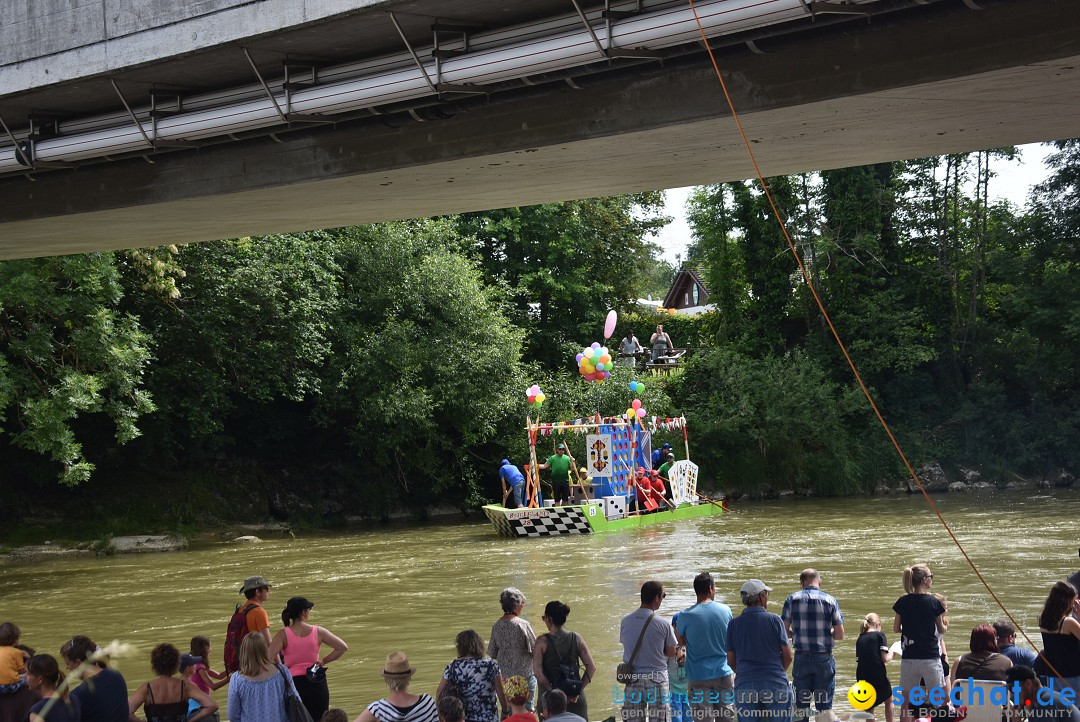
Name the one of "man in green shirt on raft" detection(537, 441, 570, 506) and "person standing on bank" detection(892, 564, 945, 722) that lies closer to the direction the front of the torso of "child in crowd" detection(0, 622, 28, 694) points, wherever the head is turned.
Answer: the man in green shirt on raft

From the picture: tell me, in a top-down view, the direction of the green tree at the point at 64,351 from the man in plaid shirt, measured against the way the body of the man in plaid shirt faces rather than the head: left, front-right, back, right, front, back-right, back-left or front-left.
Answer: front-left

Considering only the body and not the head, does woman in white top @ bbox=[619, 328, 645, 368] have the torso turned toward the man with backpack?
yes

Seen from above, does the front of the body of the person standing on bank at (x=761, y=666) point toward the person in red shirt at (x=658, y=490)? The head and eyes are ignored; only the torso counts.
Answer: yes

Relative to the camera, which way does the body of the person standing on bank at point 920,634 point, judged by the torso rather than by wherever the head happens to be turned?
away from the camera

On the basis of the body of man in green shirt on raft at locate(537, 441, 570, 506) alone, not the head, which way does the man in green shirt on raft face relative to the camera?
toward the camera

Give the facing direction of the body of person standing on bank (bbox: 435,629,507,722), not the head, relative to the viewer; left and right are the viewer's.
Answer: facing away from the viewer

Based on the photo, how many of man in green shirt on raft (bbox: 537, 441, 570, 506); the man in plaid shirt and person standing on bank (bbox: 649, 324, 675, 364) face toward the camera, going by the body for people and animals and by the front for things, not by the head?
2

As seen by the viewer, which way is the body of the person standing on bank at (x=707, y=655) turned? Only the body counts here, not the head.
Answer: away from the camera

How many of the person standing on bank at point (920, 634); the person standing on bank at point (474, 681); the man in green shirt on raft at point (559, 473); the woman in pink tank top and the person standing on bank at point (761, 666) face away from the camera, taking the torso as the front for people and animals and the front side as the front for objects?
4

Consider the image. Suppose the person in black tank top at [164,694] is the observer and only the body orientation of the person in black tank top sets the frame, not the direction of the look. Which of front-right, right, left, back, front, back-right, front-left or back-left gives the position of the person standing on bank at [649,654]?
right

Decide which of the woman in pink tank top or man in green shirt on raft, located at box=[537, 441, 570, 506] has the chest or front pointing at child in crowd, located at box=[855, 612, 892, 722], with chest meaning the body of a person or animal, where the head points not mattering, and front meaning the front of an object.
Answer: the man in green shirt on raft

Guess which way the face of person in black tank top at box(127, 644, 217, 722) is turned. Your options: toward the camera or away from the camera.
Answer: away from the camera

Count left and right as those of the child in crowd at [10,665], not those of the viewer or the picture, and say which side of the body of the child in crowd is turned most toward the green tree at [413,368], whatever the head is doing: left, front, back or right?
front

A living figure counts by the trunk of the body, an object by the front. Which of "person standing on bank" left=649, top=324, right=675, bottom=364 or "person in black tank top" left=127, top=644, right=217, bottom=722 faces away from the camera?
the person in black tank top

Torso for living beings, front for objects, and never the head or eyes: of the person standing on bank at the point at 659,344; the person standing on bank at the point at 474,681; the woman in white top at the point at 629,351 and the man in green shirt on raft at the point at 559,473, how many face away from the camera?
1

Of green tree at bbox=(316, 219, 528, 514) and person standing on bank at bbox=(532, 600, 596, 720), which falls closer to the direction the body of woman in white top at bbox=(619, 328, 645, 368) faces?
the person standing on bank

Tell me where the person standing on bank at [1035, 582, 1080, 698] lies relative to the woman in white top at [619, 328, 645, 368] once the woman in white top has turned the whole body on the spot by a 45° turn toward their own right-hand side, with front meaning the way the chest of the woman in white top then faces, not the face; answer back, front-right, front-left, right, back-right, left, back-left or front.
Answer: front-left

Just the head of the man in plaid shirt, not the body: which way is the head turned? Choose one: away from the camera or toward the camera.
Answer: away from the camera

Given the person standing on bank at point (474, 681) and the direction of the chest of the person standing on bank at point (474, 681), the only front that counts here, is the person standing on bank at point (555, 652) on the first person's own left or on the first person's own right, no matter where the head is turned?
on the first person's own right

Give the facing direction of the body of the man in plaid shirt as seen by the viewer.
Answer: away from the camera

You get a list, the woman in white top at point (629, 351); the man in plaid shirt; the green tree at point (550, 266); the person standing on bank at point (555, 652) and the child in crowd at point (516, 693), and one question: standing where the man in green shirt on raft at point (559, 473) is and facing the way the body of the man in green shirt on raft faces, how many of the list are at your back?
2

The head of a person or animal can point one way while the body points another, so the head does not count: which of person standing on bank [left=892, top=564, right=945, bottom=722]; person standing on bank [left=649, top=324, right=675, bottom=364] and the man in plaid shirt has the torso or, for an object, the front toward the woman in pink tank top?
person standing on bank [left=649, top=324, right=675, bottom=364]
